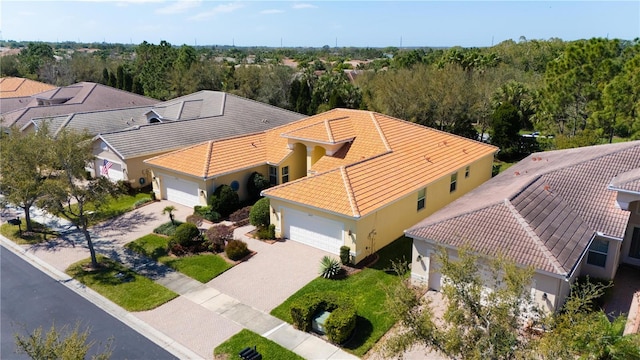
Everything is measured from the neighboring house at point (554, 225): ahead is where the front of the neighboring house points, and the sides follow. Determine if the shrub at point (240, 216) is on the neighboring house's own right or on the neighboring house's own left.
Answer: on the neighboring house's own right

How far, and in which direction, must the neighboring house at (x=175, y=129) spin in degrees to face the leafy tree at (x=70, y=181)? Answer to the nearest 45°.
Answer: approximately 45° to its left

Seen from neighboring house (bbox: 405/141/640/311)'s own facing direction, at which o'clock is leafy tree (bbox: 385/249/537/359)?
The leafy tree is roughly at 11 o'clock from the neighboring house.

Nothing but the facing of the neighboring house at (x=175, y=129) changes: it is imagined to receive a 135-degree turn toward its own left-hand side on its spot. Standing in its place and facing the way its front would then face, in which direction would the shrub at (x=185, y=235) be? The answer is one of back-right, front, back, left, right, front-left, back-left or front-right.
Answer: right

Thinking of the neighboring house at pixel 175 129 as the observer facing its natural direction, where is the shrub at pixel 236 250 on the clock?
The shrub is roughly at 10 o'clock from the neighboring house.

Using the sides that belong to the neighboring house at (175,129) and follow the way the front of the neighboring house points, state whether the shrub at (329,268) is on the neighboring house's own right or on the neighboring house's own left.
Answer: on the neighboring house's own left

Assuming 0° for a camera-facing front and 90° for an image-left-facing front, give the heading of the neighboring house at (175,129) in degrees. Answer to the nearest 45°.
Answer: approximately 45°

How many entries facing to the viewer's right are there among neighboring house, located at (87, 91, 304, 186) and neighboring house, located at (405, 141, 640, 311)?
0

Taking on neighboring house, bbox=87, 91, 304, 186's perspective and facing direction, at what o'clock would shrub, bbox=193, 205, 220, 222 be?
The shrub is roughly at 10 o'clock from the neighboring house.

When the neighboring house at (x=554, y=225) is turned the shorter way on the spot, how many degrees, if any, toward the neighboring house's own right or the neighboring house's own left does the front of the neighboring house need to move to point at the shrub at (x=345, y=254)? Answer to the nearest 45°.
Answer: approximately 45° to the neighboring house's own right

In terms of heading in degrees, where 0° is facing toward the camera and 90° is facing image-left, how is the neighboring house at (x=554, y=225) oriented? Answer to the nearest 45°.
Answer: approximately 45°

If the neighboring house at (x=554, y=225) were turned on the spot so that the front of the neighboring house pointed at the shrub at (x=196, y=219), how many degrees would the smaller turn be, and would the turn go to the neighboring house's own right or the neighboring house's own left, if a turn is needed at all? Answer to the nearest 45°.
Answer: approximately 45° to the neighboring house's own right

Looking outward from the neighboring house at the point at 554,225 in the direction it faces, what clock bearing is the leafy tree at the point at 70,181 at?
The leafy tree is roughly at 1 o'clock from the neighboring house.
